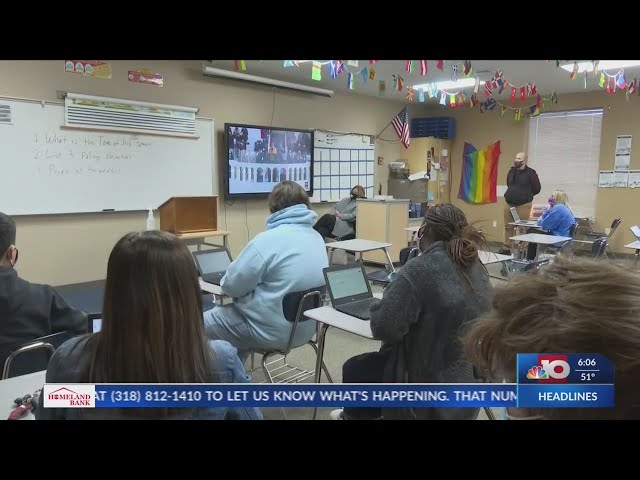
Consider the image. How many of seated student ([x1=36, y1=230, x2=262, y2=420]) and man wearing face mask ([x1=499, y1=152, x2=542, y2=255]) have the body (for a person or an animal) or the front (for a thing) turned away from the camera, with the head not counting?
1

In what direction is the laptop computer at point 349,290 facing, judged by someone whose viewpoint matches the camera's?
facing the viewer and to the right of the viewer

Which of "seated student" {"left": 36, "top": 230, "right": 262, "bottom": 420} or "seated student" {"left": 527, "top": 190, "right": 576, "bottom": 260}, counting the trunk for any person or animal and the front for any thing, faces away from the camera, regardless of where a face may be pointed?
"seated student" {"left": 36, "top": 230, "right": 262, "bottom": 420}

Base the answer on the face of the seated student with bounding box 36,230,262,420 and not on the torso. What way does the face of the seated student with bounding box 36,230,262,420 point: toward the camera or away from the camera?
away from the camera

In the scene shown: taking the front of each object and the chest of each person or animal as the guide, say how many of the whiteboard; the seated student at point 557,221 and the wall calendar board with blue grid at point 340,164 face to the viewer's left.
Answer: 1

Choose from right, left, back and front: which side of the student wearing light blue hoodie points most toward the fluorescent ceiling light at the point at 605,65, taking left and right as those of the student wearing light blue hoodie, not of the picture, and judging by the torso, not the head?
right

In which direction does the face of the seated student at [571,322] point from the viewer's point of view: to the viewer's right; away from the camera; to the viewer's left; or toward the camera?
away from the camera

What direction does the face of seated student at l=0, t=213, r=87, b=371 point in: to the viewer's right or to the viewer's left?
to the viewer's right

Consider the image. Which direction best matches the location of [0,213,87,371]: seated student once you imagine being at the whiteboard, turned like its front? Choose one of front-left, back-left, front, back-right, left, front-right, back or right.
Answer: front-right

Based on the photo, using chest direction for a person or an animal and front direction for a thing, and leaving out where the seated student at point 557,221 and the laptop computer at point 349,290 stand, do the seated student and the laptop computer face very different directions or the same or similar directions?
very different directions

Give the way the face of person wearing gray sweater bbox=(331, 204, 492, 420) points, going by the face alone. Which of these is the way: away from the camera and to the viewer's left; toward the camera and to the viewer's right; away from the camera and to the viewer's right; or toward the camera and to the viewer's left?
away from the camera and to the viewer's left

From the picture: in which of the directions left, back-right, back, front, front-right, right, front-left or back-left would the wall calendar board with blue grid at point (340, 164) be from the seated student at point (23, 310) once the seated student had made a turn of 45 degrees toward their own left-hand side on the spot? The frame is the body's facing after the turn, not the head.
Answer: front-right

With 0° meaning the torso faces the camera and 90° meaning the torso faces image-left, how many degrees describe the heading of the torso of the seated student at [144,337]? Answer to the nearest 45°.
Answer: approximately 180°

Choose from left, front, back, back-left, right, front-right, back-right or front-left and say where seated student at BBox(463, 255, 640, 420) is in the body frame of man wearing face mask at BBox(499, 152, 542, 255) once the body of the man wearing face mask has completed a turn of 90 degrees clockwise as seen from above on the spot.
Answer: back-left

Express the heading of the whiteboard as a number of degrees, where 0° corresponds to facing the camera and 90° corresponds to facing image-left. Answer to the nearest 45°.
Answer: approximately 315°
